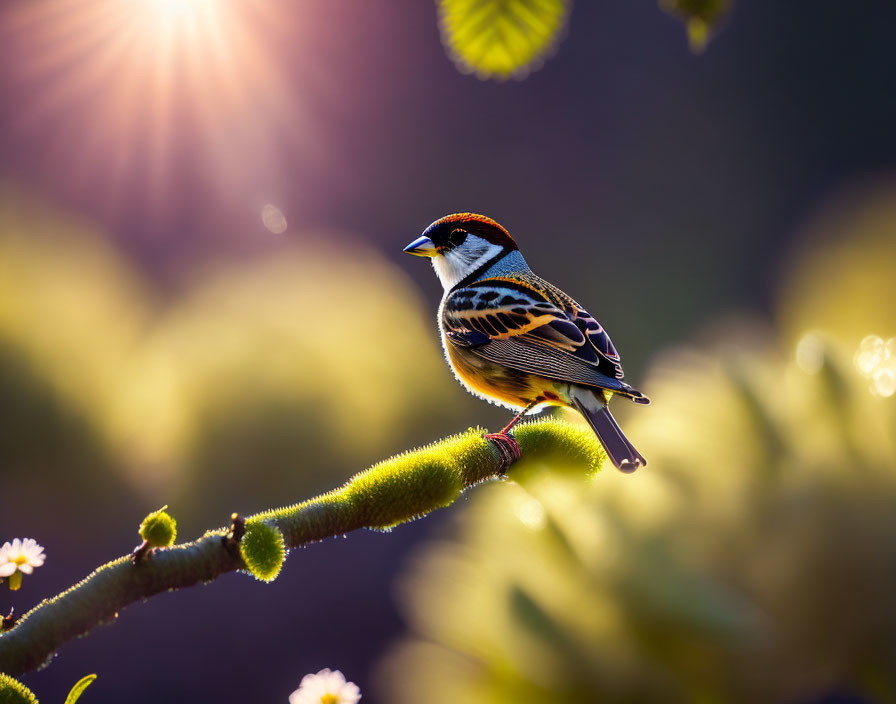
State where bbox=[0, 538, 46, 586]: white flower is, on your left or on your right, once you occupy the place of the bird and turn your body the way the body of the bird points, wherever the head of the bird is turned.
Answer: on your left

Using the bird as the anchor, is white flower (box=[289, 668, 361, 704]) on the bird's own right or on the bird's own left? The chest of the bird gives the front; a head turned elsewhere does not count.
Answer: on the bird's own left

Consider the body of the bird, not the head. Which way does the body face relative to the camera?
to the viewer's left
